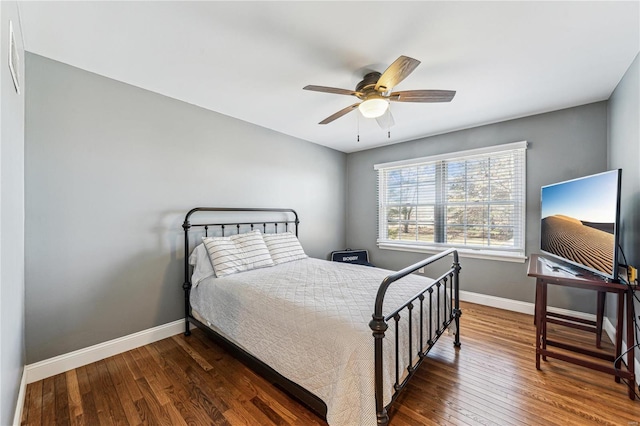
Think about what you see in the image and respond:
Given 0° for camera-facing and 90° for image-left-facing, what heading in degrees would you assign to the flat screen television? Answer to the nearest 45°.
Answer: approximately 45°

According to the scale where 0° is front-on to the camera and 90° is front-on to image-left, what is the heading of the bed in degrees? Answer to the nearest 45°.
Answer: approximately 315°

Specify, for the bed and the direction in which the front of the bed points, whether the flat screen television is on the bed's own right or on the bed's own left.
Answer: on the bed's own left

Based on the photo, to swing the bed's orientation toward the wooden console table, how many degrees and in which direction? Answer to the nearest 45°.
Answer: approximately 45° to its left

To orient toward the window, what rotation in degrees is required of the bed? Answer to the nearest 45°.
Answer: approximately 90° to its left
